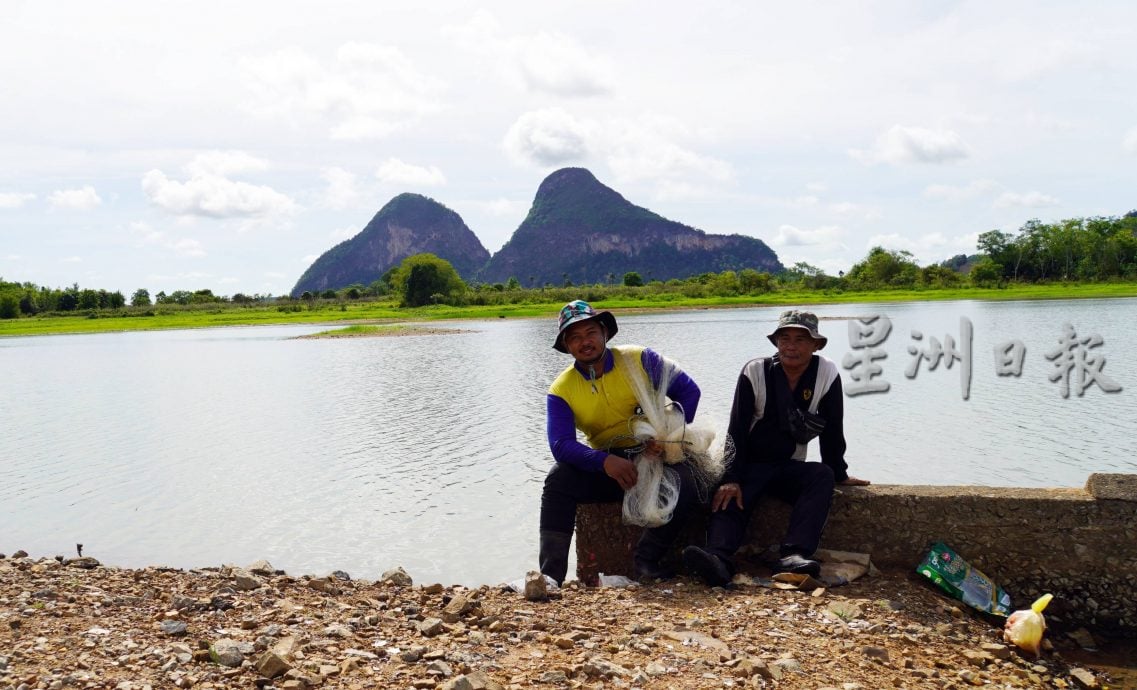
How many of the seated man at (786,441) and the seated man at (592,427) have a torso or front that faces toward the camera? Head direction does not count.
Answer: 2

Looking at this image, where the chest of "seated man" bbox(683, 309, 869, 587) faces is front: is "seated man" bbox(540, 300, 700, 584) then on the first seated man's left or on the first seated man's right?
on the first seated man's right

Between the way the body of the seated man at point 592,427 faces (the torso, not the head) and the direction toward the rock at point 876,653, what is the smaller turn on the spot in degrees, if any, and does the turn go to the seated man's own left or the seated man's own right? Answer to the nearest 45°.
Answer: approximately 45° to the seated man's own left

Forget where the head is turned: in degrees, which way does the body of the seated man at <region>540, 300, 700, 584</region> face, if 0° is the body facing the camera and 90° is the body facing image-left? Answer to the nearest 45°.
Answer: approximately 0°

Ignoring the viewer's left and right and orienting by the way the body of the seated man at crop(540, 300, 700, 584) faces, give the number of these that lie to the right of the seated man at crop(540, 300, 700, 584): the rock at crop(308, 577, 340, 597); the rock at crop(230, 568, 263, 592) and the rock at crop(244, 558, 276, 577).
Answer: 3

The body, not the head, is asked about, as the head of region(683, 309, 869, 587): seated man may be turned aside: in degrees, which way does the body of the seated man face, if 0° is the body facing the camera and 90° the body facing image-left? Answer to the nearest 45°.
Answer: approximately 0°

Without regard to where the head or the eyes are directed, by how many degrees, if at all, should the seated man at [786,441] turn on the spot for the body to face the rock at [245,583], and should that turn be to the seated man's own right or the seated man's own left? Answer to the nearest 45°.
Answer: approximately 90° to the seated man's own right

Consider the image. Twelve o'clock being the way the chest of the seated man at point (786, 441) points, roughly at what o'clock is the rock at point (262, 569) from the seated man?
The rock is roughly at 3 o'clock from the seated man.

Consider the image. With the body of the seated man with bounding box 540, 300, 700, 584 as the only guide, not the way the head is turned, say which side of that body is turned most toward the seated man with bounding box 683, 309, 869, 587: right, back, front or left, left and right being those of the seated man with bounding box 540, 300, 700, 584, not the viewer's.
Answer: left
